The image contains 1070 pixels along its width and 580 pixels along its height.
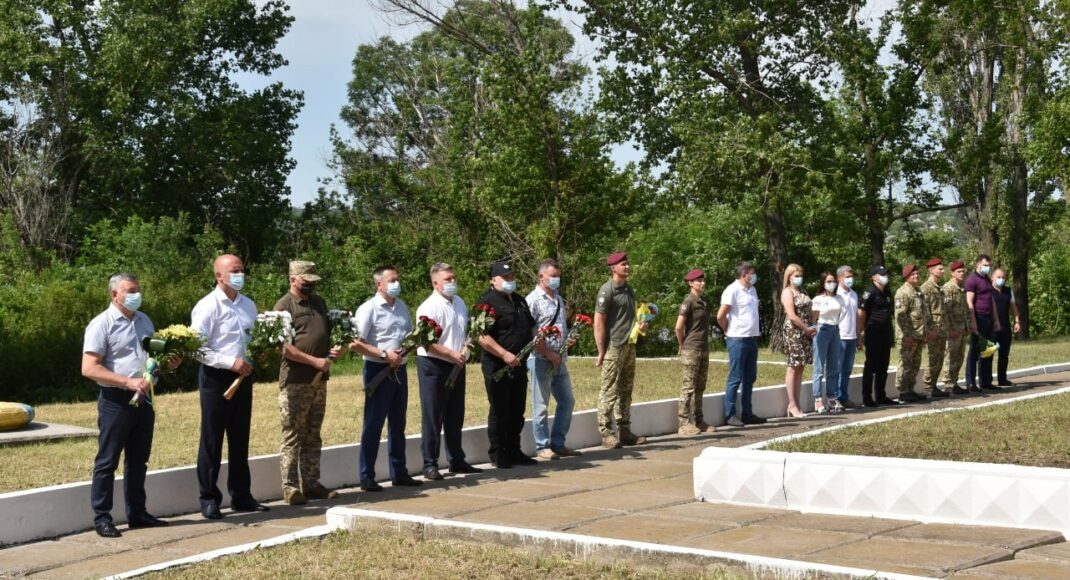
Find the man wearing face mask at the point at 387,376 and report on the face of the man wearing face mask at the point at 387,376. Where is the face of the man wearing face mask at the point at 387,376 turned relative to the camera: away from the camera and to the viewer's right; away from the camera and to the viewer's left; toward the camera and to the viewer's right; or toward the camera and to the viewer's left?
toward the camera and to the viewer's right

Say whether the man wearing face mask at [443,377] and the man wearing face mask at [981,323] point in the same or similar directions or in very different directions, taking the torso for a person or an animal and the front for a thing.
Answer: same or similar directions

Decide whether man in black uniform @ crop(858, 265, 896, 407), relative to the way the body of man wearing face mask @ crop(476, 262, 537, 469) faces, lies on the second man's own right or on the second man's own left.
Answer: on the second man's own left

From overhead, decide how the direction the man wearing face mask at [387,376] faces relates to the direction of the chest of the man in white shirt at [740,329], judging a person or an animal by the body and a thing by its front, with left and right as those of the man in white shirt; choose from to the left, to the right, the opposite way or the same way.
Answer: the same way

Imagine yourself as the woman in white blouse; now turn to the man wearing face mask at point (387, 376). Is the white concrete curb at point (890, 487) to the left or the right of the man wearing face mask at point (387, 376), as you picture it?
left

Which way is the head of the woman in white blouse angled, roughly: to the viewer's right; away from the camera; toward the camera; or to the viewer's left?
toward the camera

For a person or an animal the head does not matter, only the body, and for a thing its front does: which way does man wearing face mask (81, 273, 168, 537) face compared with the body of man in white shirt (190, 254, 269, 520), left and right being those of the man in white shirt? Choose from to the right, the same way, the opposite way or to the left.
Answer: the same way

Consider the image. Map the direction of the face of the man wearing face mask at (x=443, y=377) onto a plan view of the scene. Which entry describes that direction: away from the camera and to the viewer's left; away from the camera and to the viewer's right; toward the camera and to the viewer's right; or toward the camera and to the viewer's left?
toward the camera and to the viewer's right

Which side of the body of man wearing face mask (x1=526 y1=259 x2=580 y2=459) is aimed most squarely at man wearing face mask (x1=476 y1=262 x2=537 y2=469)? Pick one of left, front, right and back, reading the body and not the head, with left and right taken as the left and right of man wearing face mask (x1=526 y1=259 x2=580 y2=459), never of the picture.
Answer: right

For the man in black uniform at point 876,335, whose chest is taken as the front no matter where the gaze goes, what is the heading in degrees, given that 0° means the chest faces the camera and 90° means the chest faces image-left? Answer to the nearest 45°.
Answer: approximately 315°

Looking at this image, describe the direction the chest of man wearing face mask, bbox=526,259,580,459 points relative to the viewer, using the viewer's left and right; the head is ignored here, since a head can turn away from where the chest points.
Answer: facing the viewer and to the right of the viewer

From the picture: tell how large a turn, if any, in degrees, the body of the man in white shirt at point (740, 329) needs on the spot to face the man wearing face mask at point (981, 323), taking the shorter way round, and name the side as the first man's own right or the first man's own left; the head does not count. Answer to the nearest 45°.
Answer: approximately 90° to the first man's own left

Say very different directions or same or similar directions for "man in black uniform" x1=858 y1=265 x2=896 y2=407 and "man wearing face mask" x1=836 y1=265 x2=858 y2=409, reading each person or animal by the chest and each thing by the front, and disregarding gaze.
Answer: same or similar directions

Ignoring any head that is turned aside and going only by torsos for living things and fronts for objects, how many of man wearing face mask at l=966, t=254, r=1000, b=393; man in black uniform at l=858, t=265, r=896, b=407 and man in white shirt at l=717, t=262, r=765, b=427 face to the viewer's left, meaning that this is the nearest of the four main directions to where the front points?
0

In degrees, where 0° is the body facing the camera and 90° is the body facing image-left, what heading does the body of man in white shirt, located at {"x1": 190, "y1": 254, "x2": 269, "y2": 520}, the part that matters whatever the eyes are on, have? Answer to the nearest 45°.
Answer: approximately 315°

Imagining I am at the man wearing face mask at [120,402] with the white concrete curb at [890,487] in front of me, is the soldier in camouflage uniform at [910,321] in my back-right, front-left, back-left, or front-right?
front-left

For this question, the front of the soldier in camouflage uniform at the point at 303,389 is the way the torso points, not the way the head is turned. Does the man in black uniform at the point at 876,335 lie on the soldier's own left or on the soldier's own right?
on the soldier's own left
